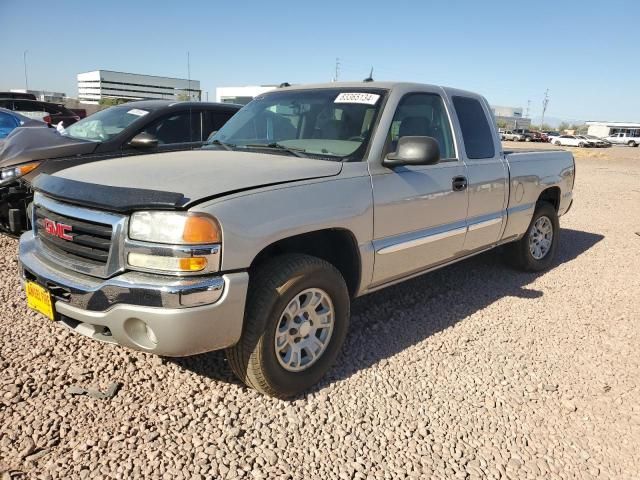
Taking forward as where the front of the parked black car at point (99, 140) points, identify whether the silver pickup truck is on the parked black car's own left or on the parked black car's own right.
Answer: on the parked black car's own left

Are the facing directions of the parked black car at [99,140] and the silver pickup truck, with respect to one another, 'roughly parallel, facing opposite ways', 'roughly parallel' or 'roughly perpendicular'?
roughly parallel

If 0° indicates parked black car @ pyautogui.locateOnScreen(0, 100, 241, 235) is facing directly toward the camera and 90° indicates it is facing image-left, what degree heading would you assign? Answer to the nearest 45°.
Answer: approximately 45°

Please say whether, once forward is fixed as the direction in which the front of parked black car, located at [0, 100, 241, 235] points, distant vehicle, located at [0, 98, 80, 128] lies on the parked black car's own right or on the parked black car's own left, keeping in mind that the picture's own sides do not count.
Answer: on the parked black car's own right

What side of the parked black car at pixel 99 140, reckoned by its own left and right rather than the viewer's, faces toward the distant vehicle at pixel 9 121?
right

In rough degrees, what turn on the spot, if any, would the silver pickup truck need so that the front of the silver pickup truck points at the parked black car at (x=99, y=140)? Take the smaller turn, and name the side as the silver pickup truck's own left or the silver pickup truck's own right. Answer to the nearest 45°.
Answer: approximately 90° to the silver pickup truck's own right

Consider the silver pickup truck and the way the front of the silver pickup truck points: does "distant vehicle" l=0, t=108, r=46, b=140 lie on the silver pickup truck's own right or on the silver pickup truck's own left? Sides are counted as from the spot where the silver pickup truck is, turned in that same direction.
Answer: on the silver pickup truck's own right

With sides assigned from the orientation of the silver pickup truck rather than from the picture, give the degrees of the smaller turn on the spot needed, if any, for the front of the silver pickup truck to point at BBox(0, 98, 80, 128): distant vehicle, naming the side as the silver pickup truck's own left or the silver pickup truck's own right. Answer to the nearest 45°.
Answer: approximately 90° to the silver pickup truck's own right

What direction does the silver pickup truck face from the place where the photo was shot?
facing the viewer and to the left of the viewer
